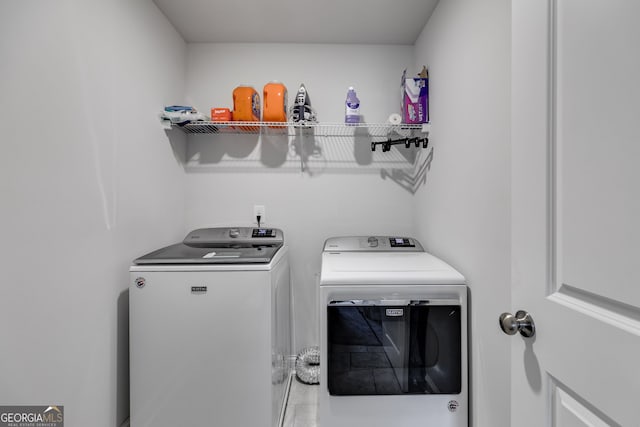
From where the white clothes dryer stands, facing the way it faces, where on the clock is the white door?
The white door is roughly at 11 o'clock from the white clothes dryer.

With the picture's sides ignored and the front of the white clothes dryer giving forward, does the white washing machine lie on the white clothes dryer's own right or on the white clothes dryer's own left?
on the white clothes dryer's own right

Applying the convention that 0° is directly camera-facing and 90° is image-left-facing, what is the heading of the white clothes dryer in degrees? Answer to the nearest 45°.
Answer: approximately 0°

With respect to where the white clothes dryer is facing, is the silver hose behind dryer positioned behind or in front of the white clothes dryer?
behind

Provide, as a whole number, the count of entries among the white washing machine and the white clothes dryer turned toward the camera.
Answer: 2

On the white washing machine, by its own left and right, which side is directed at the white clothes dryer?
left
